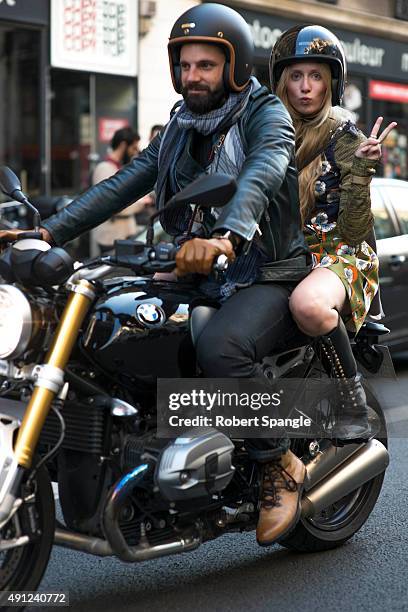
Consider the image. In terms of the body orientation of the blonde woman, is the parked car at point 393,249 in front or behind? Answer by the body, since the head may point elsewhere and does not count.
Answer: behind

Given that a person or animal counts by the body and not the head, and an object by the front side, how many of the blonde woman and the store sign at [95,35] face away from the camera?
0

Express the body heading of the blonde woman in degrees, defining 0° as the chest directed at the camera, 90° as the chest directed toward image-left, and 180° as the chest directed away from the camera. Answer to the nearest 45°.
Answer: approximately 45°

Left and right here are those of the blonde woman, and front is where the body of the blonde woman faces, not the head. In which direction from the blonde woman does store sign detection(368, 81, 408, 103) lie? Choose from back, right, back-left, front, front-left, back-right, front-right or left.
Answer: back-right

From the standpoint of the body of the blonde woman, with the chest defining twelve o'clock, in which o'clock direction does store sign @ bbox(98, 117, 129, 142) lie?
The store sign is roughly at 4 o'clock from the blonde woman.

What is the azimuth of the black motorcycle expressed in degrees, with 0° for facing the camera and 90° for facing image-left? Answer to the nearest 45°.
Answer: approximately 45°

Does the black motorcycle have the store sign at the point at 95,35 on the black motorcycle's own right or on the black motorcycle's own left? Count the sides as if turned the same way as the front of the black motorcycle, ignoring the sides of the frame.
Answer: on the black motorcycle's own right

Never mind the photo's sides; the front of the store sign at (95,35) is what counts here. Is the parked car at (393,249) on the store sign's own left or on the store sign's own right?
on the store sign's own left
